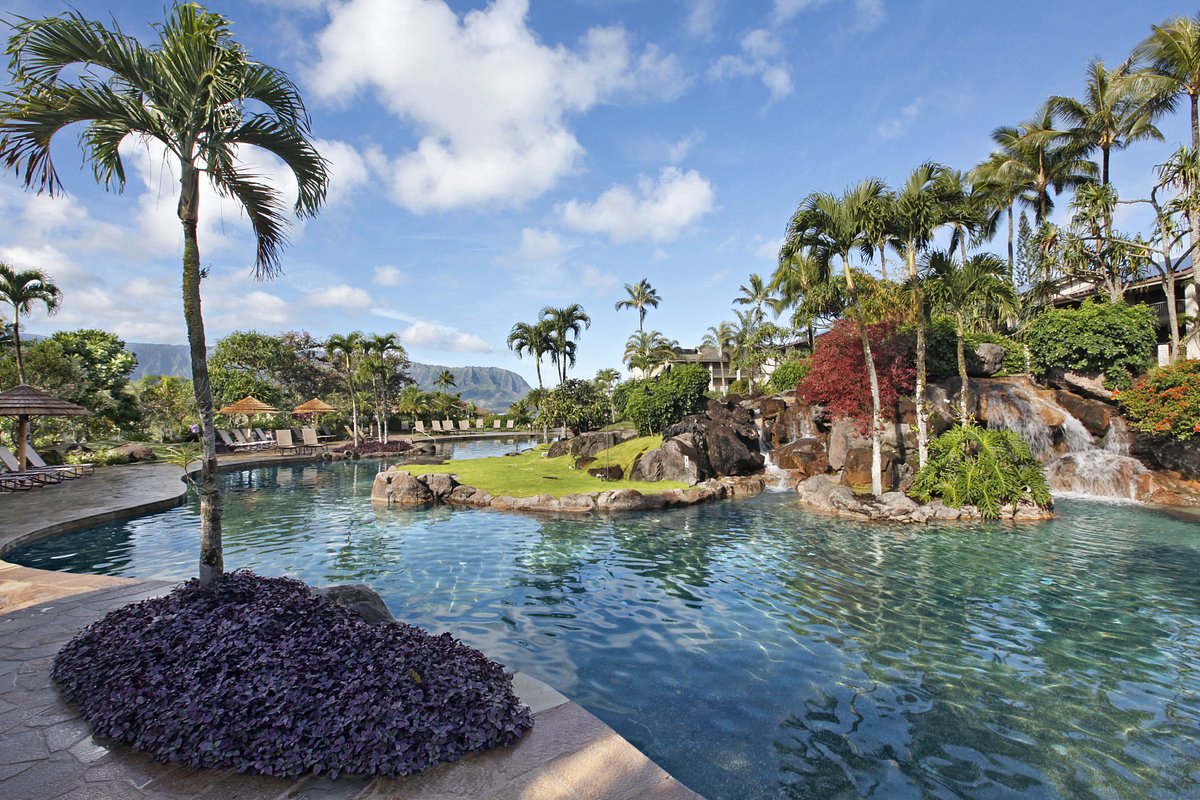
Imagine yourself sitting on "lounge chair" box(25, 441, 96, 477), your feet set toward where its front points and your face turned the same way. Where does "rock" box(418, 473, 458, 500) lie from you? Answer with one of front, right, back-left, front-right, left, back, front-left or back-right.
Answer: front-right

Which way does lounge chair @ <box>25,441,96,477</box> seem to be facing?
to the viewer's right

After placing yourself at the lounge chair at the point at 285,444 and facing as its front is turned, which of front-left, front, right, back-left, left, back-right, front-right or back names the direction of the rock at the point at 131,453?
right

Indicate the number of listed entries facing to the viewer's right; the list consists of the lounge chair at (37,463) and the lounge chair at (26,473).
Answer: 2

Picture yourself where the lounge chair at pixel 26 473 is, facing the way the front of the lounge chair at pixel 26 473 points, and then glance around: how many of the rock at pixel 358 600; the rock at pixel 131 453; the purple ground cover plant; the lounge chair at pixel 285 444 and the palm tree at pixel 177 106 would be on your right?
3

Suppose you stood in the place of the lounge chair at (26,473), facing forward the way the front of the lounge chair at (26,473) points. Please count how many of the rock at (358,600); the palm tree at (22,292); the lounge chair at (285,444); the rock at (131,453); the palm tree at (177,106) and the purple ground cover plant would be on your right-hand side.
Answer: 3

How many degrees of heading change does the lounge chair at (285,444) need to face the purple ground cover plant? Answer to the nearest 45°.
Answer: approximately 45° to its right

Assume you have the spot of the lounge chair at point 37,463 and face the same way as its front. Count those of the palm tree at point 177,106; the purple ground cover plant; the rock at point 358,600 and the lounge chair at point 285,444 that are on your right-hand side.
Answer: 3

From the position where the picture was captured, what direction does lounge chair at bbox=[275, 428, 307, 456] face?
facing the viewer and to the right of the viewer

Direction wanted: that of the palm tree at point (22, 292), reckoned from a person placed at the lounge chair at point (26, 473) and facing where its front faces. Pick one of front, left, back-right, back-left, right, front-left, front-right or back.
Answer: left

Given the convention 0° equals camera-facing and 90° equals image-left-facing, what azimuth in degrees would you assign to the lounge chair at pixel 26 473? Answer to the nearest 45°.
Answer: approximately 270°
